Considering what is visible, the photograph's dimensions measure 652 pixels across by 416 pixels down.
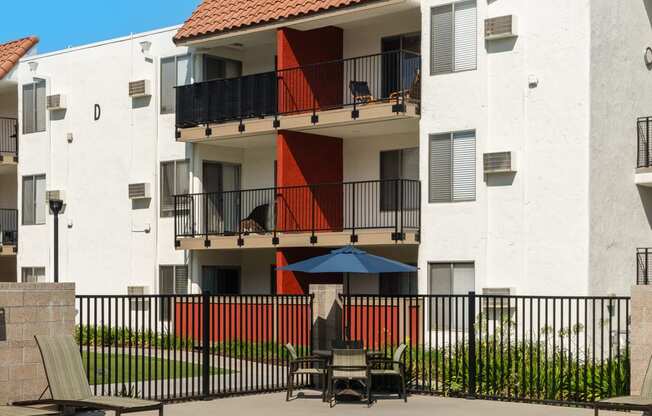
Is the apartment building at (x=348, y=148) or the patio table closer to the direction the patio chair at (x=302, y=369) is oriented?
the patio table

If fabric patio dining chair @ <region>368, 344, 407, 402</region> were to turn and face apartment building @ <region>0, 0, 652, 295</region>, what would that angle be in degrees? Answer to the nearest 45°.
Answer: approximately 90° to its right

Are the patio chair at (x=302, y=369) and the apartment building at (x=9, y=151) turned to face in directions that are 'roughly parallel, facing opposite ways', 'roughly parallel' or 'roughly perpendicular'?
roughly perpendicular

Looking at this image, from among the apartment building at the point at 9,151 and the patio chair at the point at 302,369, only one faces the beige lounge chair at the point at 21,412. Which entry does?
the apartment building

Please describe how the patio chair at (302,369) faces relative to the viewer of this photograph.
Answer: facing to the right of the viewer

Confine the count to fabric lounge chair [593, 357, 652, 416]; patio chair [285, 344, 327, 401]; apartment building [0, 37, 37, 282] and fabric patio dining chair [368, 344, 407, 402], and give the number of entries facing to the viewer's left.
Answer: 2

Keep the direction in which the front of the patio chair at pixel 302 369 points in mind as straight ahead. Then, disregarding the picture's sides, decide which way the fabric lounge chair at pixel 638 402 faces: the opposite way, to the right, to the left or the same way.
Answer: the opposite way

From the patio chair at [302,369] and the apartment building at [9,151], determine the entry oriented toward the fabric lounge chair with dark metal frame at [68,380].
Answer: the apartment building

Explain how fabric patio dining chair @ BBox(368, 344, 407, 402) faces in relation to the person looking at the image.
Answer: facing to the left of the viewer

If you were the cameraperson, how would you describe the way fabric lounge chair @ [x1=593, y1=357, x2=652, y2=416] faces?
facing to the left of the viewer

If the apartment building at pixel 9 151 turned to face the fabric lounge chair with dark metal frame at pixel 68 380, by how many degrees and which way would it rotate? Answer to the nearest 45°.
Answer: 0° — it already faces it
